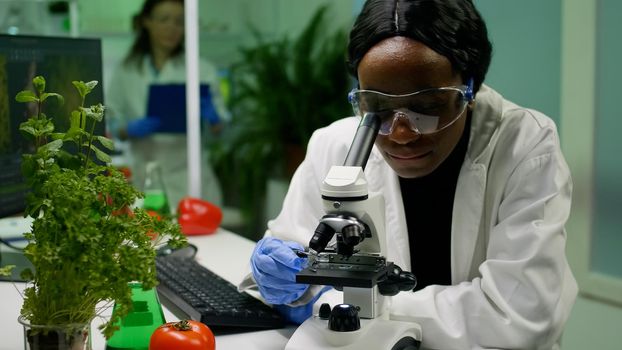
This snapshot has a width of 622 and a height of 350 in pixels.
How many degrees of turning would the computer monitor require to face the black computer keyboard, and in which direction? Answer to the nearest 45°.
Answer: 0° — it already faces it

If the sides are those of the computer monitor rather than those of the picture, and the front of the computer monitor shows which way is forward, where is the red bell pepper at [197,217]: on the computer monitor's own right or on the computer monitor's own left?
on the computer monitor's own left
